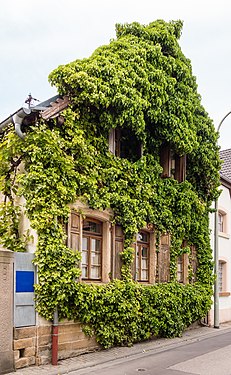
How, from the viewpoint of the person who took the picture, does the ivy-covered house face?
facing the viewer and to the right of the viewer

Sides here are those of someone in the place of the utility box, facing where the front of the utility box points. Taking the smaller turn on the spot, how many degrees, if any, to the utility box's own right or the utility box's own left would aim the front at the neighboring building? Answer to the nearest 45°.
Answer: approximately 135° to the utility box's own left

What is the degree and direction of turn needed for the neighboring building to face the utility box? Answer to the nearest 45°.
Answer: approximately 45° to its right

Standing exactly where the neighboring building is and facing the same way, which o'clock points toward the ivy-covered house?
The ivy-covered house is roughly at 2 o'clock from the neighboring building.

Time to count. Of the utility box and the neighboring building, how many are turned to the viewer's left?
0
